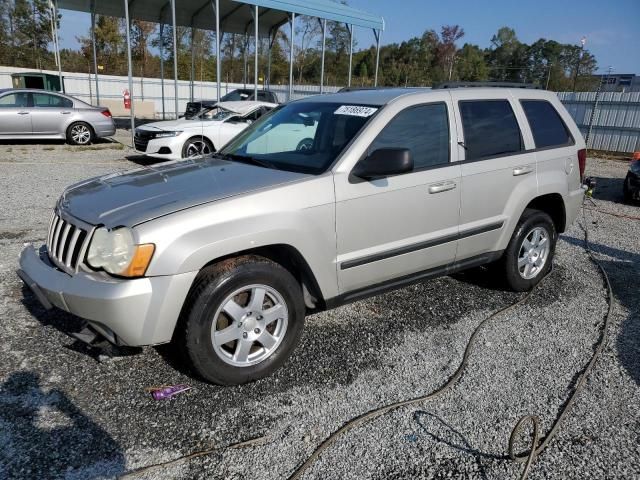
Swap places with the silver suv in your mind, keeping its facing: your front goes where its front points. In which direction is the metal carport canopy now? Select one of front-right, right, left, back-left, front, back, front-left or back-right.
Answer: back-right

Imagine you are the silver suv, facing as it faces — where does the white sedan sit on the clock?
The white sedan is roughly at 4 o'clock from the silver suv.

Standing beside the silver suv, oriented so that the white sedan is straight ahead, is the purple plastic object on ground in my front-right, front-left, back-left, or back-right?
back-left

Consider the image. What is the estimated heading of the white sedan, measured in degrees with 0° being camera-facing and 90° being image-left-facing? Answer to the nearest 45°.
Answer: approximately 45°

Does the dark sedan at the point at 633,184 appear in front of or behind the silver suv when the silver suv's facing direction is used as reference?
behind

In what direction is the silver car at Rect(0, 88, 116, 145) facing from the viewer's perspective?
to the viewer's left

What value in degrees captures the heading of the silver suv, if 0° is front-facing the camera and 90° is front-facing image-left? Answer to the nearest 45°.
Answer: approximately 45°
